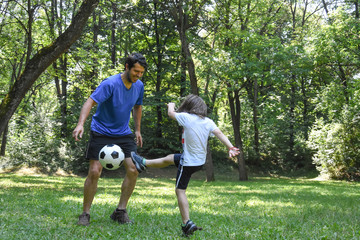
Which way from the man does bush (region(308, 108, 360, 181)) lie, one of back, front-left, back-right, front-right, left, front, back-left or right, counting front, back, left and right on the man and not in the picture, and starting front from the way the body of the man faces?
left

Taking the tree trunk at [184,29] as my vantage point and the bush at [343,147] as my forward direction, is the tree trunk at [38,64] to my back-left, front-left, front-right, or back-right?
back-right

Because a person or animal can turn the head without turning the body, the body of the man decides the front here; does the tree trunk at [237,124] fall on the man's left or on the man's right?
on the man's left

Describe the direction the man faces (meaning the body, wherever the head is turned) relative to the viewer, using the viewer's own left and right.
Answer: facing the viewer and to the right of the viewer

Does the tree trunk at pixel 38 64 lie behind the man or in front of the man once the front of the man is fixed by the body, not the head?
behind

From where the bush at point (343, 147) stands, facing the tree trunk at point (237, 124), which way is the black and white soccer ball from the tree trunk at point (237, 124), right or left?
left
